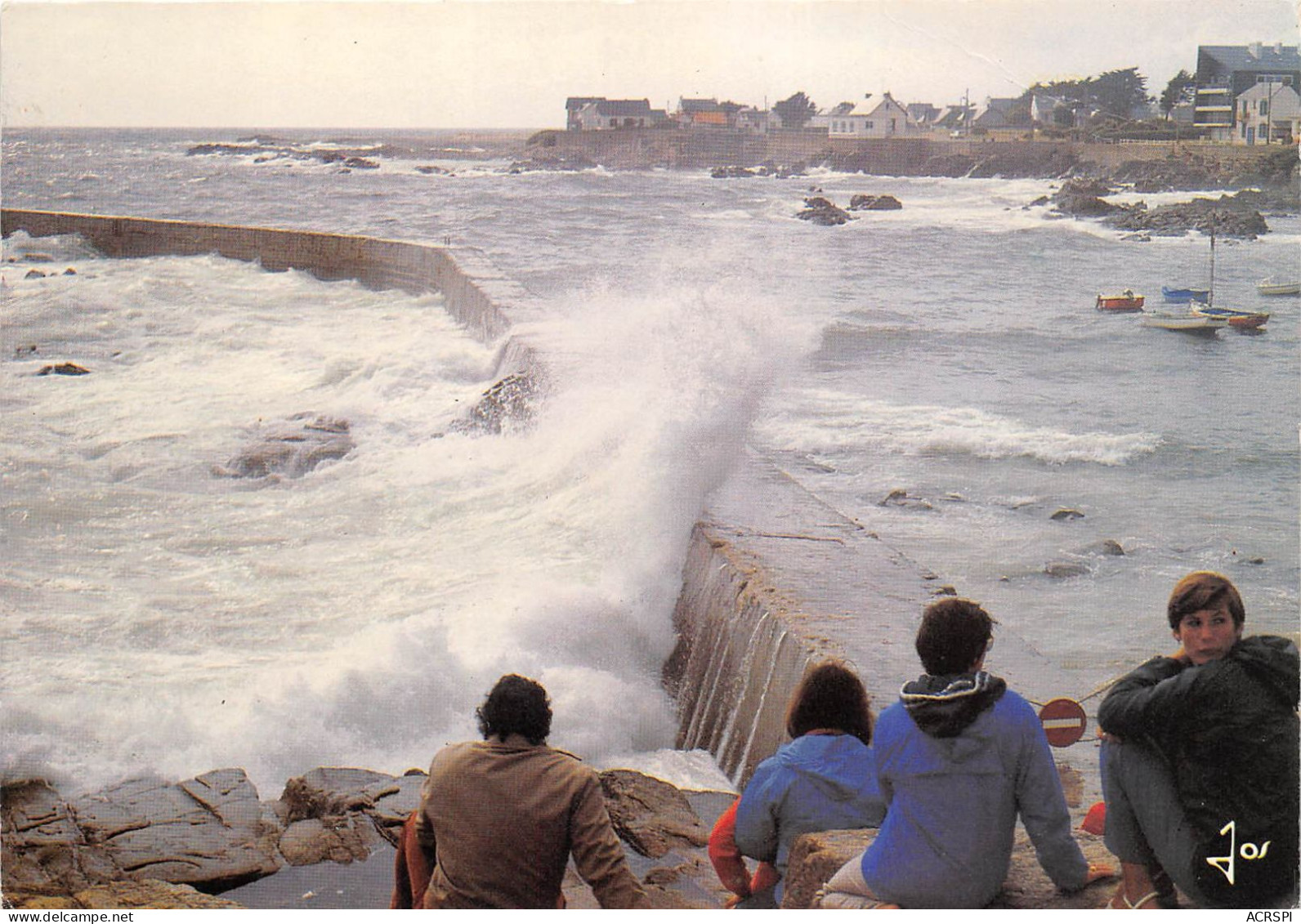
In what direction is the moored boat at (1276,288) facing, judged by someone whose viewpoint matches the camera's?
facing to the left of the viewer

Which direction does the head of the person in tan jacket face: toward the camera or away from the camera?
away from the camera

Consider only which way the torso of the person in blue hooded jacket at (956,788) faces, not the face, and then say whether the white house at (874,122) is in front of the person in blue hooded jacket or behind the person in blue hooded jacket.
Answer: in front

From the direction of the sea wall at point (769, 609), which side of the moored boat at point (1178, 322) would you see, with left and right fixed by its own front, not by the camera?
left

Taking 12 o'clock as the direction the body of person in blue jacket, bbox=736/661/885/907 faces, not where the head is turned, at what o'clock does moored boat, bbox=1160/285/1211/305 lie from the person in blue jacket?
The moored boat is roughly at 2 o'clock from the person in blue jacket.

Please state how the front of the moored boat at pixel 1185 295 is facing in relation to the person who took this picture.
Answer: facing to the left of the viewer

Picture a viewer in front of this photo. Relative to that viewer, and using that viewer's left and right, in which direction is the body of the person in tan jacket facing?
facing away from the viewer

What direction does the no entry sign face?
toward the camera

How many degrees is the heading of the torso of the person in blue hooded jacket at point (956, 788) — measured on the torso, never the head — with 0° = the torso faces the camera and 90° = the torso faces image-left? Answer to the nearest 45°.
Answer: approximately 180°

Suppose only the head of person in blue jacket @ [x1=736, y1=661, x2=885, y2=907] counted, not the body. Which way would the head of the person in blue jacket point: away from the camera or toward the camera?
away from the camera

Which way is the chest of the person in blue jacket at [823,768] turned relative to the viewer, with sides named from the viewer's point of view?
facing away from the viewer and to the left of the viewer

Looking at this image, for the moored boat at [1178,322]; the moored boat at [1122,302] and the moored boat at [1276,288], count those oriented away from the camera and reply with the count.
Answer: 0

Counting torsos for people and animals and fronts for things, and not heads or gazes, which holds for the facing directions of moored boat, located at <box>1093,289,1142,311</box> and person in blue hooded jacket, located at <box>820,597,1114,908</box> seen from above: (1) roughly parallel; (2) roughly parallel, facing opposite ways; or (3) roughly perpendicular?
roughly perpendicular

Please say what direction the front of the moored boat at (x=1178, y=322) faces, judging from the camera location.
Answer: facing to the left of the viewer
